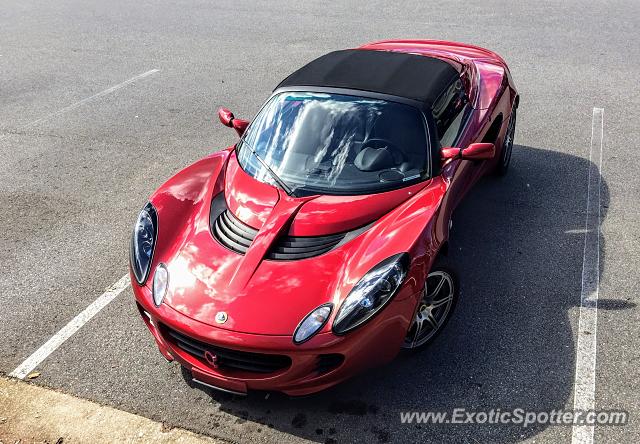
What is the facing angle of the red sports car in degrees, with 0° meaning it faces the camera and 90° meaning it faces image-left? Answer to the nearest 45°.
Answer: approximately 45°
